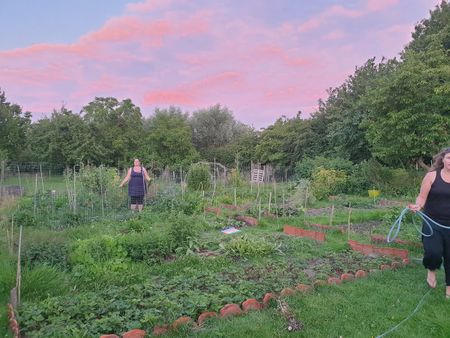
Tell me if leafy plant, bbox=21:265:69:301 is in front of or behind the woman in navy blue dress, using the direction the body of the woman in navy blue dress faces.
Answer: in front

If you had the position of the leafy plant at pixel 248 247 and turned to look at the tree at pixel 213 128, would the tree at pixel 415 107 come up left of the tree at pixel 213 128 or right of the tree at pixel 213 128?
right

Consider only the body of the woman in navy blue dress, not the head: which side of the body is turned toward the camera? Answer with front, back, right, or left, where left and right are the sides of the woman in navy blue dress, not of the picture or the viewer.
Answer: front

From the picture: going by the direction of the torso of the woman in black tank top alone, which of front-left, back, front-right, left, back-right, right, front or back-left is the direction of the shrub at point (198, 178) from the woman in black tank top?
back-right

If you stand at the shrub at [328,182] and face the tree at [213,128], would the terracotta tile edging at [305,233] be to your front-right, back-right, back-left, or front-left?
back-left

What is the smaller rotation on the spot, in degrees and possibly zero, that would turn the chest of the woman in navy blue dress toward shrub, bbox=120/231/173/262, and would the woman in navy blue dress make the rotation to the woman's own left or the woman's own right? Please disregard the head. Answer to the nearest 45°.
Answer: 0° — they already face it

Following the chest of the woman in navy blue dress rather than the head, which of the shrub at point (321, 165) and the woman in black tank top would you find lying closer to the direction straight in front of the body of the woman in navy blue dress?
the woman in black tank top

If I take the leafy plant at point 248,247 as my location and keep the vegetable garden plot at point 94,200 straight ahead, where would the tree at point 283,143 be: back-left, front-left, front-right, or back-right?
front-right

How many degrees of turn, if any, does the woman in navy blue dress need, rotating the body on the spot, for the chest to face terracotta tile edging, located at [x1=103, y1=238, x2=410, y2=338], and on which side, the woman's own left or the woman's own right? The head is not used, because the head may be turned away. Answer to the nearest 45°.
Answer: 0° — they already face it

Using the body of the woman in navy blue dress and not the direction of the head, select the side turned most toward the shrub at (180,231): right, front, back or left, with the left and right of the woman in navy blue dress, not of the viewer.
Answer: front

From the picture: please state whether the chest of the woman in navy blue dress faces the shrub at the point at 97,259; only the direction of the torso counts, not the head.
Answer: yes

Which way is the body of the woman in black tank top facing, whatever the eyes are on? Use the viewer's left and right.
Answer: facing the viewer

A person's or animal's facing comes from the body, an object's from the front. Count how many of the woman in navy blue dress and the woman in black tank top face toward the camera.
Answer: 2

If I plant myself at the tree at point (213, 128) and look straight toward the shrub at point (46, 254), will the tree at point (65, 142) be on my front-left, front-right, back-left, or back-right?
front-right
